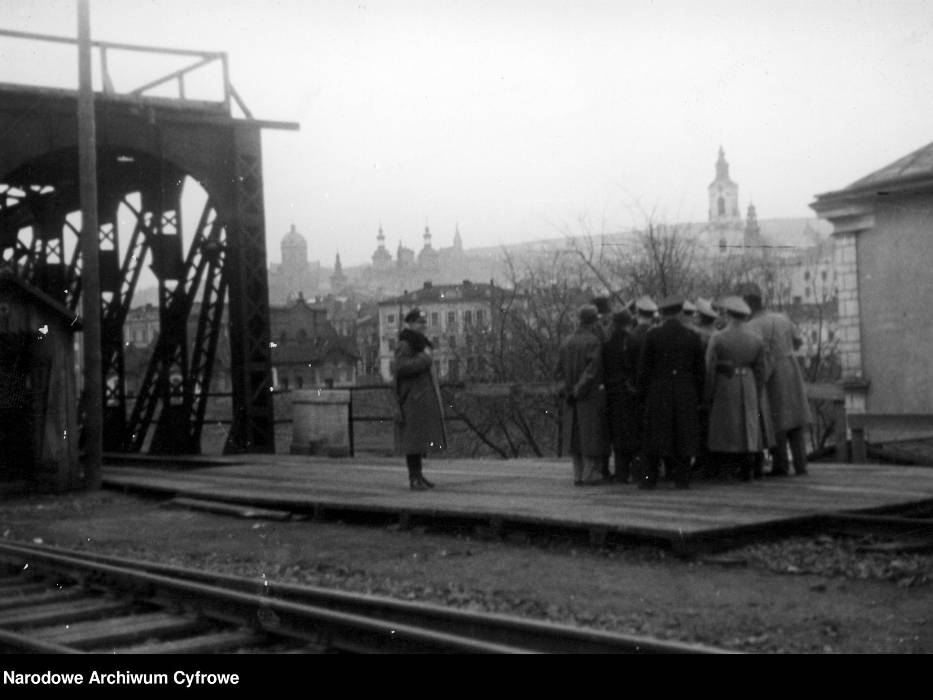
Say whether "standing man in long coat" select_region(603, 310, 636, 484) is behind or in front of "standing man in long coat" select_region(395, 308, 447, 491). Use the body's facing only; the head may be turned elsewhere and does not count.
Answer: in front

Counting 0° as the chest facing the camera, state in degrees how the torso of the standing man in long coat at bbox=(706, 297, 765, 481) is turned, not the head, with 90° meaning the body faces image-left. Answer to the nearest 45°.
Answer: approximately 180°

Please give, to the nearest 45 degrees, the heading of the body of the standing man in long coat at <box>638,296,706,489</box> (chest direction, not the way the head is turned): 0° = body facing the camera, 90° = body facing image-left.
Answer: approximately 180°

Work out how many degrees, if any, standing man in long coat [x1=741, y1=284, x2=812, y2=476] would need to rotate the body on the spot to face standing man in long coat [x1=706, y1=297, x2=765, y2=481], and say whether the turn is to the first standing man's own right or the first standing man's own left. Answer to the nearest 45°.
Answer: approximately 90° to the first standing man's own left

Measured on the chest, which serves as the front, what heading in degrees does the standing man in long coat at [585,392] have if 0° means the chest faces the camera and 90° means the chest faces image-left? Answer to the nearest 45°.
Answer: approximately 225°

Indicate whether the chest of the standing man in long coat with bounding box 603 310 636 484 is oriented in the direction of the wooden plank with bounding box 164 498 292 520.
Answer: no

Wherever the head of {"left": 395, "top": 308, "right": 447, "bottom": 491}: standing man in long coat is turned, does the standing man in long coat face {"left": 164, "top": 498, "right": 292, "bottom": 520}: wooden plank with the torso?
no

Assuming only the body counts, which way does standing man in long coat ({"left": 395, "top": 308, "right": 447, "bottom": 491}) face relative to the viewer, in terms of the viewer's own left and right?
facing the viewer and to the right of the viewer

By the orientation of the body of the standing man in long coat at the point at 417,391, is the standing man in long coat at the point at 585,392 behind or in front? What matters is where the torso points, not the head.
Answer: in front

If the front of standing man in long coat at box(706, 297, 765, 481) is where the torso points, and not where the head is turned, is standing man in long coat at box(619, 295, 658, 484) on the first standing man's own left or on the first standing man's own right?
on the first standing man's own left
